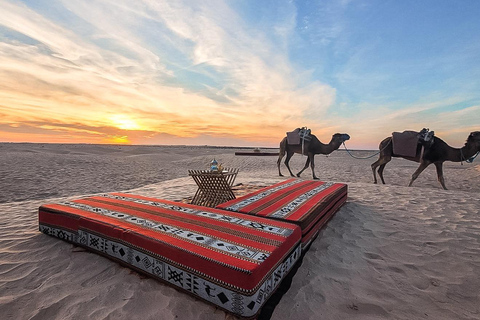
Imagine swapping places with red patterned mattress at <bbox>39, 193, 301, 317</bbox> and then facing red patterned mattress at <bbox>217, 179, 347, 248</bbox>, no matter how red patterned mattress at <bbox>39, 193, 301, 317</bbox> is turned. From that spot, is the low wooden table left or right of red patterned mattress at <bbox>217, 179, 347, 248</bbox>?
left

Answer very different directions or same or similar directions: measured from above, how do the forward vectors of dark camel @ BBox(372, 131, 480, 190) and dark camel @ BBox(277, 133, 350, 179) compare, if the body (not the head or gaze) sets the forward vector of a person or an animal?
same or similar directions

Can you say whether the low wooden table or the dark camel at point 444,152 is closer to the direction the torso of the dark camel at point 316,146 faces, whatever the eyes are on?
the dark camel

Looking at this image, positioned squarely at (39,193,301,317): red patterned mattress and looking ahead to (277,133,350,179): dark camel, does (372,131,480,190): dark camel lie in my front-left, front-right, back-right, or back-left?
front-right

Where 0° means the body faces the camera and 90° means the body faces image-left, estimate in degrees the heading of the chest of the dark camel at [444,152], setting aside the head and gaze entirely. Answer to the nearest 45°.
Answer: approximately 270°

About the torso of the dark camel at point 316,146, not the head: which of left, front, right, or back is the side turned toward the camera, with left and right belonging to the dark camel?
right

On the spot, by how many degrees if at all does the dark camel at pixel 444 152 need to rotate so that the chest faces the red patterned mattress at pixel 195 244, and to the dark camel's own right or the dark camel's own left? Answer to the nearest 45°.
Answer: approximately 90° to the dark camel's own right

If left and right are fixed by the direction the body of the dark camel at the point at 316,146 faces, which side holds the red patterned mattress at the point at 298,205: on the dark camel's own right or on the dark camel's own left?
on the dark camel's own right

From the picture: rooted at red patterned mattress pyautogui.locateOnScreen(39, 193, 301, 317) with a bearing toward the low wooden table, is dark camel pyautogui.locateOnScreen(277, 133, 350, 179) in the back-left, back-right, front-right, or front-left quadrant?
front-right

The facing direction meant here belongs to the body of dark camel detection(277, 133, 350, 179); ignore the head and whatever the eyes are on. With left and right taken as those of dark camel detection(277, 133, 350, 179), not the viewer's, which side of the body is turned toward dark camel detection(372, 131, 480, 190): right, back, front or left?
front

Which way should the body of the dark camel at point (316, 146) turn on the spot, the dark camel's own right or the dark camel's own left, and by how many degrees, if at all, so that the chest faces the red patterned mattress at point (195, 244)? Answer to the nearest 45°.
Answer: approximately 90° to the dark camel's own right

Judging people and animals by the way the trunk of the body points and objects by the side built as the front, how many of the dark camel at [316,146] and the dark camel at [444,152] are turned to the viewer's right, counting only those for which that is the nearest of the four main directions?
2

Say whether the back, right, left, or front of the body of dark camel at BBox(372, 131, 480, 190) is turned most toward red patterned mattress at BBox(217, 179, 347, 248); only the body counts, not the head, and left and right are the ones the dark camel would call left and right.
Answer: right

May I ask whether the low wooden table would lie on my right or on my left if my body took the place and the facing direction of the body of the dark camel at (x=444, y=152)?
on my right
